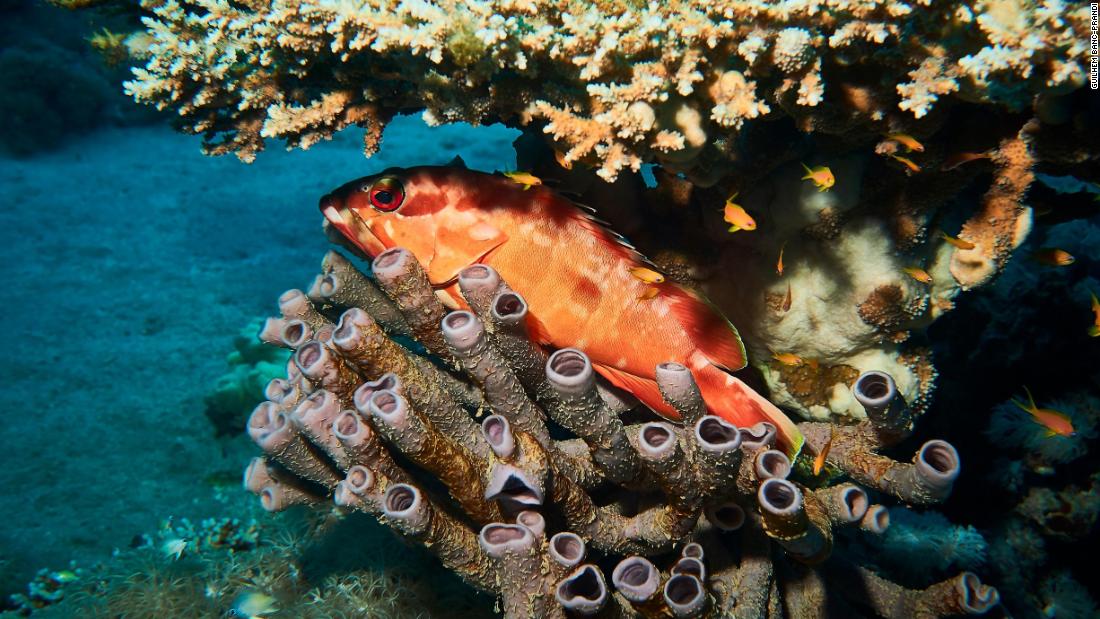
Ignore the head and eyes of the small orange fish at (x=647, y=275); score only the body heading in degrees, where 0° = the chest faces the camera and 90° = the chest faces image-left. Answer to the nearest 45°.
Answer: approximately 270°

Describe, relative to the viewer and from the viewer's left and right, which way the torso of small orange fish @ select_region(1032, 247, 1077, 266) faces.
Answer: facing to the right of the viewer

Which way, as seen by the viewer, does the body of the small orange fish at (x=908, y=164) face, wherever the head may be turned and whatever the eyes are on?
to the viewer's right

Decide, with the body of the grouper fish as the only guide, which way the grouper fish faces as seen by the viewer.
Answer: to the viewer's left

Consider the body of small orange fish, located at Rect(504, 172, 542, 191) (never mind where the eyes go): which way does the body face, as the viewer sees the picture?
to the viewer's right

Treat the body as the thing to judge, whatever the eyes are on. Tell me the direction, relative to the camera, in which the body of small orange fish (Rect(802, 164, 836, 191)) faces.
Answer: to the viewer's right

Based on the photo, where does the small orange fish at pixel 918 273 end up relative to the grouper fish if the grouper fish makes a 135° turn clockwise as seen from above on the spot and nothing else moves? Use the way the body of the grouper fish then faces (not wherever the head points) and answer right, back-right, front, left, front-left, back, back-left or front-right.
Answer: front-right

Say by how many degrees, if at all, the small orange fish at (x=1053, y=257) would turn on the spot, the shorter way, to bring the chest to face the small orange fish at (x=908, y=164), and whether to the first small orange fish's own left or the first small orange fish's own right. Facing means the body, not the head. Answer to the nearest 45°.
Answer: approximately 135° to the first small orange fish's own right
